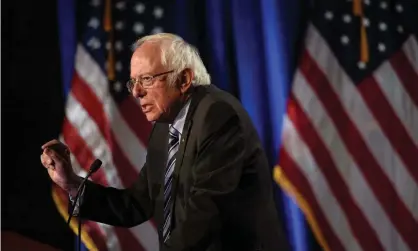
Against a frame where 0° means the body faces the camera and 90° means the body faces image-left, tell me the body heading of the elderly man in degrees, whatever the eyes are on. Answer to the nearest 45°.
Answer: approximately 45°

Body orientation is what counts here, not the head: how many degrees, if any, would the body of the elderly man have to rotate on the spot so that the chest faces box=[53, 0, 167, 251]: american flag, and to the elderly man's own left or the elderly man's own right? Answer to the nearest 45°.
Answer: approximately 135° to the elderly man's own right
